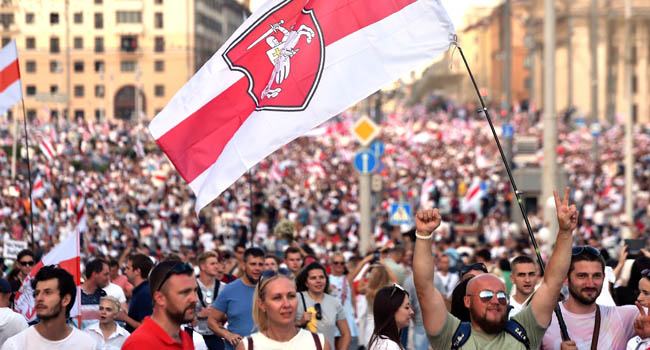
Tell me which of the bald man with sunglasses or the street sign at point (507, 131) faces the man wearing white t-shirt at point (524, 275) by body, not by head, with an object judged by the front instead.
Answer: the street sign

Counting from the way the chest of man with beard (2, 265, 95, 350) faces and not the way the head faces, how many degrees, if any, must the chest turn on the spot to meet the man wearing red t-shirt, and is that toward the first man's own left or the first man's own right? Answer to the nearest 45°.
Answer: approximately 90° to the first man's own left

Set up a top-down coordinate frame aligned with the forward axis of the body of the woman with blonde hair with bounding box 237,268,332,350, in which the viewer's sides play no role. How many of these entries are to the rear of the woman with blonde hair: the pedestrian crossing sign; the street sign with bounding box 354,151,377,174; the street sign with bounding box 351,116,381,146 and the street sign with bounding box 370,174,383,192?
4

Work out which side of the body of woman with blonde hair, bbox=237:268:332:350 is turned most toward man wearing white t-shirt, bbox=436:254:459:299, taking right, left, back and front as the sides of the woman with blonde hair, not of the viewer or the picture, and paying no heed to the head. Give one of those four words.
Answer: back

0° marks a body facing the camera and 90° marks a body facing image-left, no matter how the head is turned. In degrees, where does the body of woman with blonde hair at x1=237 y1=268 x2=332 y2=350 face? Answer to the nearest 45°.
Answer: approximately 0°

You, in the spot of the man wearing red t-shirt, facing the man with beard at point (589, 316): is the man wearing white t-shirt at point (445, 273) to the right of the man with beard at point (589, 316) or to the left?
left

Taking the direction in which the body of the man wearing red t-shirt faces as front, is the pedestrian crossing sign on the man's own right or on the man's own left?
on the man's own left

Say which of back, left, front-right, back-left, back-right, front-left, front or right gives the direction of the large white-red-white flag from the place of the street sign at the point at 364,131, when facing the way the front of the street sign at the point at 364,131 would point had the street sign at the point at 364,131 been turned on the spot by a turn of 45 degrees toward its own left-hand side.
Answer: front-right
